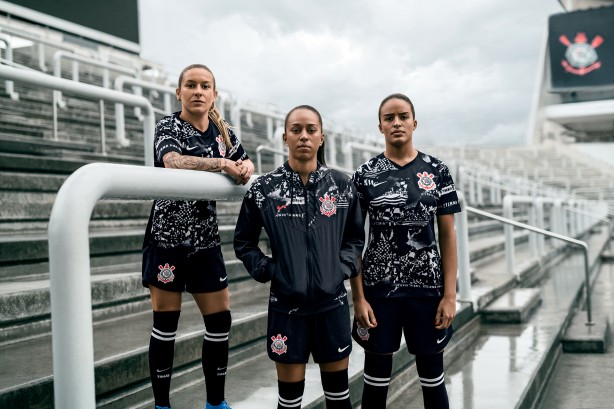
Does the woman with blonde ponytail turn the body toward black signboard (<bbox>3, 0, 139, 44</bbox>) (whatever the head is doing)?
no

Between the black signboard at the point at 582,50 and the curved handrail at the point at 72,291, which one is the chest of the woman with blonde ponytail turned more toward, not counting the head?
the curved handrail

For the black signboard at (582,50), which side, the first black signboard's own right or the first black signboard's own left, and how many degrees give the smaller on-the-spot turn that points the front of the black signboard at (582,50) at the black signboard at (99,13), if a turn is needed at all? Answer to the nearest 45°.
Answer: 0° — it already faces it

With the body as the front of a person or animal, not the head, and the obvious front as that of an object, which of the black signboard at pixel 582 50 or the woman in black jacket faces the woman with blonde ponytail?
the black signboard

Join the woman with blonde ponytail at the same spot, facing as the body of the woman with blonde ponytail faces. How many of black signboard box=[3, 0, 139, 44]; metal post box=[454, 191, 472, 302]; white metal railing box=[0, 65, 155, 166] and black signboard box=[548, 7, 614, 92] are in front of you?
0

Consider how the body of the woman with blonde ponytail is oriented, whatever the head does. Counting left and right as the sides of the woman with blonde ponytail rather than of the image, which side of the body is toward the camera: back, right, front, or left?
front

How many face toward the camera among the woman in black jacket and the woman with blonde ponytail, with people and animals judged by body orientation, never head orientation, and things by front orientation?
2

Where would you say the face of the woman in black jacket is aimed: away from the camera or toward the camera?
toward the camera

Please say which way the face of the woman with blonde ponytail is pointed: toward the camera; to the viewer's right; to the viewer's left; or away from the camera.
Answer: toward the camera

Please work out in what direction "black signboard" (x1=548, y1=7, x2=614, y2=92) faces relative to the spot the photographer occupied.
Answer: facing the viewer

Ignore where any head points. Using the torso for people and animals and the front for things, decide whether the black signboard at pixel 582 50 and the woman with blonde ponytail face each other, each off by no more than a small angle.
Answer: no

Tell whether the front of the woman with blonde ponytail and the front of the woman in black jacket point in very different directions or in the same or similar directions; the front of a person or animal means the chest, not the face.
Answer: same or similar directions

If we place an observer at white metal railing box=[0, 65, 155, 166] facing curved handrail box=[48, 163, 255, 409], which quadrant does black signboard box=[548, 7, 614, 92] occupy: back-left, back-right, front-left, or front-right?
back-left

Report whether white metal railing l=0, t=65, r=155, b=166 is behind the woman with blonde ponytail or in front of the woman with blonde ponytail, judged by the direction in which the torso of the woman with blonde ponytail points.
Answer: behind

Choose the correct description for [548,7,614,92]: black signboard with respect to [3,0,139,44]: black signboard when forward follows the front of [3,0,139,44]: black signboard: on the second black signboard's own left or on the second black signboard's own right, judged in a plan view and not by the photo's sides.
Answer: on the second black signboard's own left

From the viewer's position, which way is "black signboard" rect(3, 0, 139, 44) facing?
facing the viewer and to the right of the viewer
